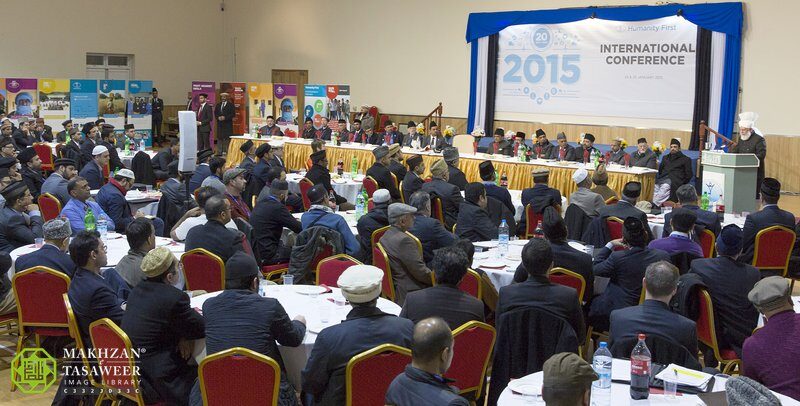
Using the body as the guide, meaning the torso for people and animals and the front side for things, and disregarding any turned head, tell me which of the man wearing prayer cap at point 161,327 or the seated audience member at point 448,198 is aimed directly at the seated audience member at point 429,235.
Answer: the man wearing prayer cap

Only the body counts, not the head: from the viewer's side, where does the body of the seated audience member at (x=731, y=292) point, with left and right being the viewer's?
facing away from the viewer

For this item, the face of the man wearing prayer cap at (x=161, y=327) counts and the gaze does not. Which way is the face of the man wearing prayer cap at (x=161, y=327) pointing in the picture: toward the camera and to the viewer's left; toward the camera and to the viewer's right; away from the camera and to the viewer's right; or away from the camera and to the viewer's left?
away from the camera and to the viewer's right

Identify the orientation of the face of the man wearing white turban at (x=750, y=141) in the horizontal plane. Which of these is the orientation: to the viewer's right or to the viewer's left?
to the viewer's left

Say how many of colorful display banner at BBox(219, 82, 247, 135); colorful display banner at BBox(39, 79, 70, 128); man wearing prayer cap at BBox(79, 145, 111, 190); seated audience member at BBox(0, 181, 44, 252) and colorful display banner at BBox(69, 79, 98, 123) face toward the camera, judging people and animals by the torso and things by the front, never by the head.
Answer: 3

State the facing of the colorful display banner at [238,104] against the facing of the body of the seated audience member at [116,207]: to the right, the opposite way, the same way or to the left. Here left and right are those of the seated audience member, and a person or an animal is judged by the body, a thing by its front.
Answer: to the right

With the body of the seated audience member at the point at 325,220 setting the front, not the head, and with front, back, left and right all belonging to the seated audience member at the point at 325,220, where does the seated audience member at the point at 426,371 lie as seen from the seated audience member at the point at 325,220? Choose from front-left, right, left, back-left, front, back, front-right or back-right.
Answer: back-right

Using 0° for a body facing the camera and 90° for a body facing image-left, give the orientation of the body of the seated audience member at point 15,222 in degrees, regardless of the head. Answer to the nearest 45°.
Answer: approximately 270°

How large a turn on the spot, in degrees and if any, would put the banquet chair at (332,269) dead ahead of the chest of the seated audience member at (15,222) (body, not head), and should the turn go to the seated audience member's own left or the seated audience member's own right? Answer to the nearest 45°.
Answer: approximately 45° to the seated audience member's own right

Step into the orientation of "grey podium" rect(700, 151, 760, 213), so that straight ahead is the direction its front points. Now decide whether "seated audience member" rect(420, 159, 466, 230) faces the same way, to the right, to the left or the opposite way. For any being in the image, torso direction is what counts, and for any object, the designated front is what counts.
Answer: the opposite way

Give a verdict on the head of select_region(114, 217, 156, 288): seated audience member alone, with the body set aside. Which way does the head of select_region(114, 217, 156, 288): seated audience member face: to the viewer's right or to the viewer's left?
to the viewer's right

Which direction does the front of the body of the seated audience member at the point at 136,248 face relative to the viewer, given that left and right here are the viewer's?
facing away from the viewer and to the right of the viewer

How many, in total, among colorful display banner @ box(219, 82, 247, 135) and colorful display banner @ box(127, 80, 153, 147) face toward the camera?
2
